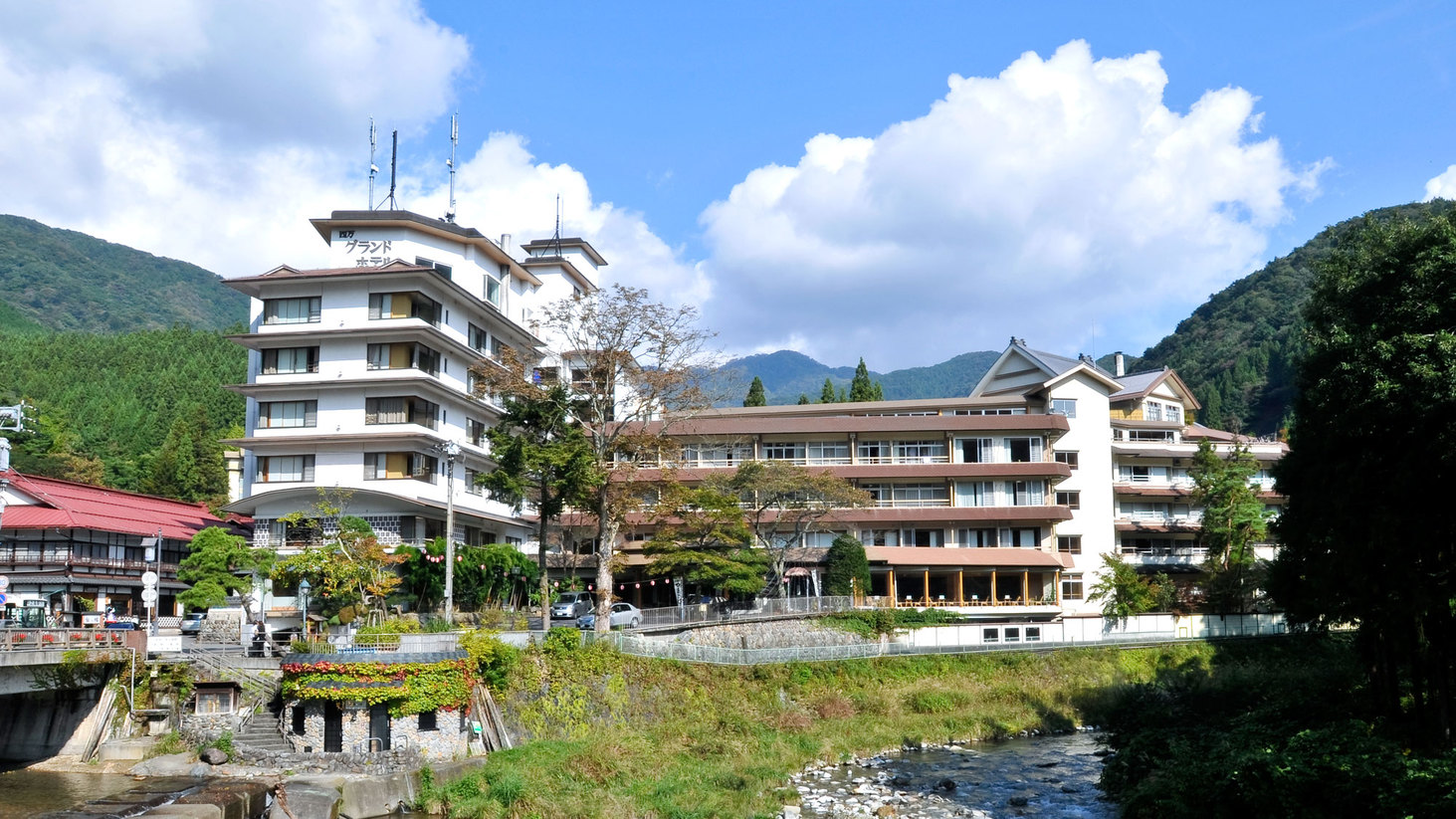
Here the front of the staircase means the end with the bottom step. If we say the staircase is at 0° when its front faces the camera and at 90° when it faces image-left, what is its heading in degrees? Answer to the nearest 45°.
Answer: approximately 0°

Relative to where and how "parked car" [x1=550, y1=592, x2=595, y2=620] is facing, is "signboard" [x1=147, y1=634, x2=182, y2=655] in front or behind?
in front

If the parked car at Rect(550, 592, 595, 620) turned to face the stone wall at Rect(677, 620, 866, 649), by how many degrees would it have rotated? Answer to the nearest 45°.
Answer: approximately 135° to its left

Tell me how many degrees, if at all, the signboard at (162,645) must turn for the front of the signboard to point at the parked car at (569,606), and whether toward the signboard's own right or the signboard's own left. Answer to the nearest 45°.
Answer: approximately 135° to the signboard's own left

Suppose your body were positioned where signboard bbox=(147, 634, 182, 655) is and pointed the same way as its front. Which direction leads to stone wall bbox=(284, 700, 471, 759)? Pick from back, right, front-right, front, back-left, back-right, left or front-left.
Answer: front-left

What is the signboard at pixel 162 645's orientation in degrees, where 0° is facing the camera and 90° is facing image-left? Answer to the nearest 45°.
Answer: approximately 0°

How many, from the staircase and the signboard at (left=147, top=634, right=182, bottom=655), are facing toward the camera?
2

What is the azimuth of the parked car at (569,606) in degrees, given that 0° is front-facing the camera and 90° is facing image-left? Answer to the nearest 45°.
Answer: approximately 45°

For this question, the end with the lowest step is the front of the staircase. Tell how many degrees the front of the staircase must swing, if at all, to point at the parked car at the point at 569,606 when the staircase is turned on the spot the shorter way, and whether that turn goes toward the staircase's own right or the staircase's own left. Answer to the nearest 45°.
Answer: approximately 135° to the staircase's own left

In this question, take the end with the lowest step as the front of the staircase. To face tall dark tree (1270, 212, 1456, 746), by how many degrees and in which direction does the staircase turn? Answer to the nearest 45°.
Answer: approximately 45° to its left

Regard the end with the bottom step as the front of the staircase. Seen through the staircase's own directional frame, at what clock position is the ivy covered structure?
The ivy covered structure is roughly at 10 o'clock from the staircase.
